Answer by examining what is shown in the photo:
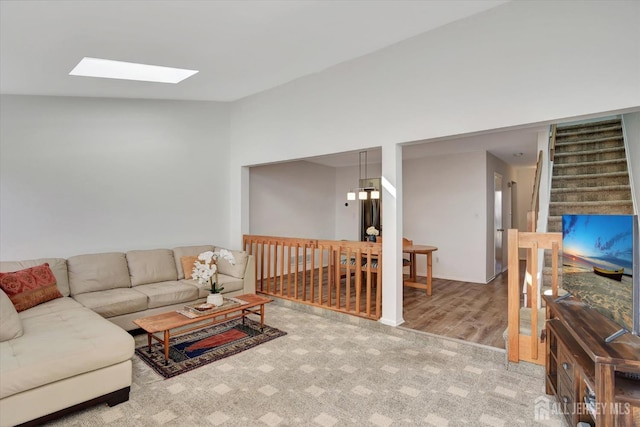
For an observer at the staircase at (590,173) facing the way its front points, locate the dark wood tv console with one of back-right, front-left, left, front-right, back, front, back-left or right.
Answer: front

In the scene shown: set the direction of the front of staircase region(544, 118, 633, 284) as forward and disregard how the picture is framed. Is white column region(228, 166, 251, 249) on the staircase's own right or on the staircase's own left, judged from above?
on the staircase's own right

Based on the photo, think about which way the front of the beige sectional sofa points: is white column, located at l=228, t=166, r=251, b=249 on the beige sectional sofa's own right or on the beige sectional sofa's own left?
on the beige sectional sofa's own left

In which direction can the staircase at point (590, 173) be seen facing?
toward the camera

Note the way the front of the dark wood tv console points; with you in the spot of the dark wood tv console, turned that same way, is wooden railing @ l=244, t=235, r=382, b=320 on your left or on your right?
on your right

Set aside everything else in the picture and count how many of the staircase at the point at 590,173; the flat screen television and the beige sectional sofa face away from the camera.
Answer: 0

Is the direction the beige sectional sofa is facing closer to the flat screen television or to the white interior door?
the flat screen television

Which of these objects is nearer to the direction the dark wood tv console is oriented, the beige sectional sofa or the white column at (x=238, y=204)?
the beige sectional sofa

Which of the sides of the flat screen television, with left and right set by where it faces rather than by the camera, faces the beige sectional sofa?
front

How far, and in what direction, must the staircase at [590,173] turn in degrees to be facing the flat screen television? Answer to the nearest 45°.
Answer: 0° — it already faces it
